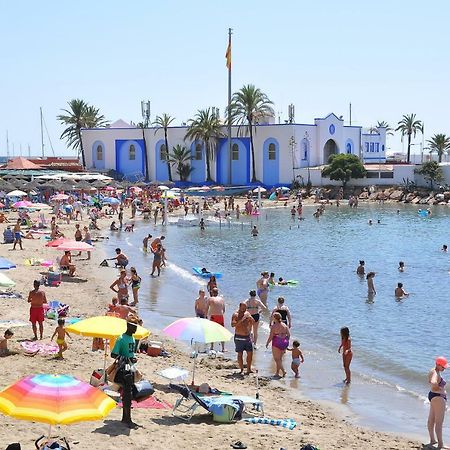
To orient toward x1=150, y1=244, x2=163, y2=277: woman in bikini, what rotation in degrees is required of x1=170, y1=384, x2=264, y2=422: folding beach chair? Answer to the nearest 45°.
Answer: approximately 90° to its left

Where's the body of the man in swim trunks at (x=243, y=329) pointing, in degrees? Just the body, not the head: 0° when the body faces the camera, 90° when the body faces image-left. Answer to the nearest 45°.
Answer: approximately 0°

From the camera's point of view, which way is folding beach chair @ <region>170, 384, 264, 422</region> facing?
to the viewer's right

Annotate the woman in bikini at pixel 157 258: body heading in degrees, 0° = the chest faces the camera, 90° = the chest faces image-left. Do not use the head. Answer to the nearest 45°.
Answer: approximately 45°

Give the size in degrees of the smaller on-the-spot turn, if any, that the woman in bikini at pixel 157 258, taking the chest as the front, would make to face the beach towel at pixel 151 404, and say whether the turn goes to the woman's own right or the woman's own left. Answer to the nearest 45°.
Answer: approximately 45° to the woman's own left
